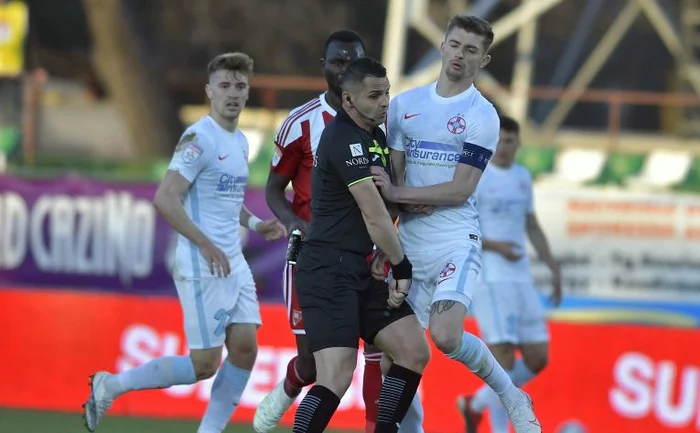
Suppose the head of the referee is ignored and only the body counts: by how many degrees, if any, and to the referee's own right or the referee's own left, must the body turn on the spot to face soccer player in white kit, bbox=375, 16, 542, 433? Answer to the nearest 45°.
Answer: approximately 45° to the referee's own left

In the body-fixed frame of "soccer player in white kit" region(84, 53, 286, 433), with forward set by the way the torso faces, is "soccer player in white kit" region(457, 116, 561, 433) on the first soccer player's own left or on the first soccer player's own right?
on the first soccer player's own left

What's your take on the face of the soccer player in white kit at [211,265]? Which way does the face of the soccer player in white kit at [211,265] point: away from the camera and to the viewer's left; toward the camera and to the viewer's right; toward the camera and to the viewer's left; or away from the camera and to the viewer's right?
toward the camera and to the viewer's right

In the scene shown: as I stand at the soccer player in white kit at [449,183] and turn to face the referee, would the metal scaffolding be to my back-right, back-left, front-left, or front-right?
back-right

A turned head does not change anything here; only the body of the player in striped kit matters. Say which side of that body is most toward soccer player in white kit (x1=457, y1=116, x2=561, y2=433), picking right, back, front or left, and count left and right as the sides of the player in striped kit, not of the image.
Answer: left

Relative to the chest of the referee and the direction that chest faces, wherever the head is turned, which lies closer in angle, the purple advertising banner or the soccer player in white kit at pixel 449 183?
the soccer player in white kit

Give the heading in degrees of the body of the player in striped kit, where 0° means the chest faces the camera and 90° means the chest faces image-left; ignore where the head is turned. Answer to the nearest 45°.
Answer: approximately 315°

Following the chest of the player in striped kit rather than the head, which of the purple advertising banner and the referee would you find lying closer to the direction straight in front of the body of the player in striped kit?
the referee

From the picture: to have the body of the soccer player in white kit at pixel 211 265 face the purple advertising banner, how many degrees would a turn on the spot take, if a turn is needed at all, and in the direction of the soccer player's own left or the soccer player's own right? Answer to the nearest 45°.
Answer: approximately 135° to the soccer player's own left

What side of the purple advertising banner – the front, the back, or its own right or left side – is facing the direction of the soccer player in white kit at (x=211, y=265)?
front

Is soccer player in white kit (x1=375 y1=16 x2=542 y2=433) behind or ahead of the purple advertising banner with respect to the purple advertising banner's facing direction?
ahead
